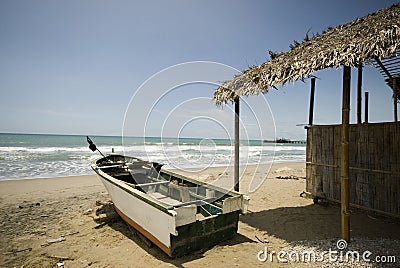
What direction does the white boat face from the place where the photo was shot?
facing away from the viewer and to the left of the viewer
